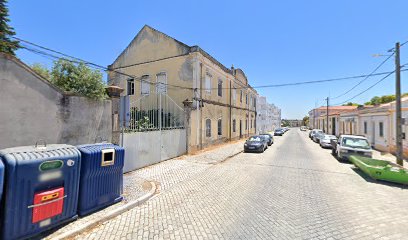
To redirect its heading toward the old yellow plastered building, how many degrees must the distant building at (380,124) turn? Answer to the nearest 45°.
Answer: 0° — it already faces it

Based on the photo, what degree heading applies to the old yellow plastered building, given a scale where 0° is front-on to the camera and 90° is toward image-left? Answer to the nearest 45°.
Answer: approximately 315°

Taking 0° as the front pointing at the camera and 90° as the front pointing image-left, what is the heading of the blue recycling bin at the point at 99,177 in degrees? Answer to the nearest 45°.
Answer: approximately 315°

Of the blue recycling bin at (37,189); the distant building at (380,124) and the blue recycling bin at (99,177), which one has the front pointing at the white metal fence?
the distant building

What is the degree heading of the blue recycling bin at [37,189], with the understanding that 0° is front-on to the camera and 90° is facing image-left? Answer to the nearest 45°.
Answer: approximately 315°

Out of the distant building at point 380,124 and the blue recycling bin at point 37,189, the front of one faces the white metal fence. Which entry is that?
the distant building
